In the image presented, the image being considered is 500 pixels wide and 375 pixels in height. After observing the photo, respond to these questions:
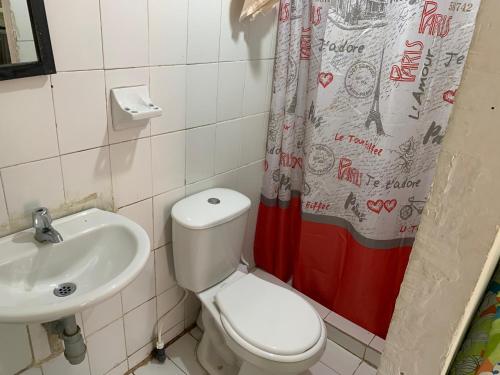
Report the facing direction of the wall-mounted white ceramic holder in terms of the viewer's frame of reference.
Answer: facing the viewer and to the right of the viewer

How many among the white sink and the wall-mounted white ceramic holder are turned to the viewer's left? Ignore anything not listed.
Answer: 0

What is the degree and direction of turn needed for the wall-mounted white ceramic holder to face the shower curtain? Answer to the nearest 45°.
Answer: approximately 45° to its left

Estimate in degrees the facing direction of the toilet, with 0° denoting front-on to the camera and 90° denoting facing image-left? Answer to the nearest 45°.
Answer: approximately 315°

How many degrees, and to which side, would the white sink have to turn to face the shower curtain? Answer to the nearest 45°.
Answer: approximately 45° to its left

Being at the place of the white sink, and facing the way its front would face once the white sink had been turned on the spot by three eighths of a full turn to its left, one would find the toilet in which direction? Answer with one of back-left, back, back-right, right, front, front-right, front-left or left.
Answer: right
